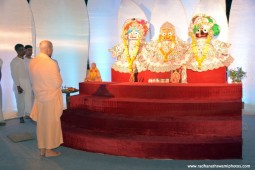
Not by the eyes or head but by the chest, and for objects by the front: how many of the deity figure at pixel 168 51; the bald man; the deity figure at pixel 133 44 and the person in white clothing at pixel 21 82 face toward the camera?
2

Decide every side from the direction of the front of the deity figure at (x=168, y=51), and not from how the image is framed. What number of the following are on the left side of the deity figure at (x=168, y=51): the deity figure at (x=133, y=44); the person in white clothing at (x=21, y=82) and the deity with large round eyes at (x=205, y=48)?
1

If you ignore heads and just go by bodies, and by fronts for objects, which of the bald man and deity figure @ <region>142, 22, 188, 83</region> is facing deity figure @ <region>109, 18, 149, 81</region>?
the bald man

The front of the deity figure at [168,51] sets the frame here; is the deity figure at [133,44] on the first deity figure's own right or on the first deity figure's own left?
on the first deity figure's own right

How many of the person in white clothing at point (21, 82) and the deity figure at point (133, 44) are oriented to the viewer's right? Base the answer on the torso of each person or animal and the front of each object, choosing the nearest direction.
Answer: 1

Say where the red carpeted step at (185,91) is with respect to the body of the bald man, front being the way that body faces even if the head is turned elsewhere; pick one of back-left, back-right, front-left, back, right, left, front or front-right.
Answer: front-right

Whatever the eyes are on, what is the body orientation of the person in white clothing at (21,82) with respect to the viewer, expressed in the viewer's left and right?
facing to the right of the viewer

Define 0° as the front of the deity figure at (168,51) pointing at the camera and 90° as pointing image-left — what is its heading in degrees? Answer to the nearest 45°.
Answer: approximately 0°

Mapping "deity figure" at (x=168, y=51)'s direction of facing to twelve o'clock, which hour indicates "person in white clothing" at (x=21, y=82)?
The person in white clothing is roughly at 3 o'clock from the deity figure.

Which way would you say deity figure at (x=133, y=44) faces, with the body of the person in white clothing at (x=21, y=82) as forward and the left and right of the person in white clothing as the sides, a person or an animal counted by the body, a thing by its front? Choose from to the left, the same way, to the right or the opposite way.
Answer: to the right

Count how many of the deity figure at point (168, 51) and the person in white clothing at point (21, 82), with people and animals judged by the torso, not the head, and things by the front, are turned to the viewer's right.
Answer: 1
